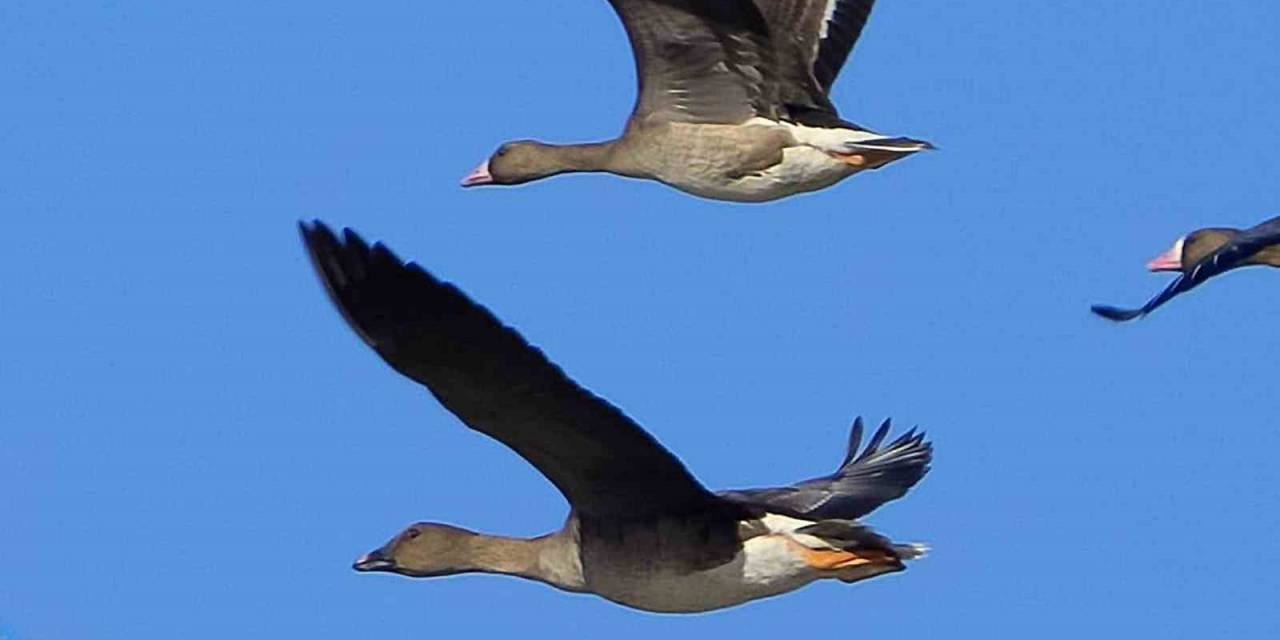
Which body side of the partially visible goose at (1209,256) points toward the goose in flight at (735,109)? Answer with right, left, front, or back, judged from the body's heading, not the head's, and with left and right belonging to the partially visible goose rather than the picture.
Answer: front

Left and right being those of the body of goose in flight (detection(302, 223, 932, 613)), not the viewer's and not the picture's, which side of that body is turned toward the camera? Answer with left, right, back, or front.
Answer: left

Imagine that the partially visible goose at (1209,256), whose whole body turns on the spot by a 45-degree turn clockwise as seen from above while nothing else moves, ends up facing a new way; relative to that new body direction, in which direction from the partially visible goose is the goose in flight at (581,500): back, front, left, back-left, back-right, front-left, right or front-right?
left

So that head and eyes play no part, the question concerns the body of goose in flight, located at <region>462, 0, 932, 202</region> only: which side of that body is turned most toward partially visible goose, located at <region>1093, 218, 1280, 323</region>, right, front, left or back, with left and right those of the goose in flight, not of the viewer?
back

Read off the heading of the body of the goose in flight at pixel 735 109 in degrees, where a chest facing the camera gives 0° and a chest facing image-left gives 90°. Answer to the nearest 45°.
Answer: approximately 90°

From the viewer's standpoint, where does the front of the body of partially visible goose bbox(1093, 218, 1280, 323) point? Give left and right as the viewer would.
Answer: facing to the left of the viewer
